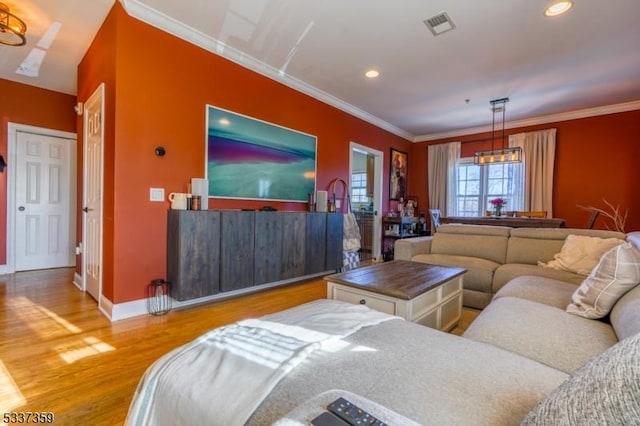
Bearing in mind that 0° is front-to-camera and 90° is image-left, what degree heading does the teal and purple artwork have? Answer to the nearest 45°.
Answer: approximately 315°

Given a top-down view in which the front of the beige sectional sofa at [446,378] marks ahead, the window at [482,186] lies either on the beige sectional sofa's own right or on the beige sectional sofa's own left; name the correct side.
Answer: on the beige sectional sofa's own right

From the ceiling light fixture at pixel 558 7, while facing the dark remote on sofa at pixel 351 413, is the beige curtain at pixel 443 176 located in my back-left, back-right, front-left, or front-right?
back-right

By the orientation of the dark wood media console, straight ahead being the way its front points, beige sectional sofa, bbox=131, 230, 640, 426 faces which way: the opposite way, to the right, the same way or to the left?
the opposite way

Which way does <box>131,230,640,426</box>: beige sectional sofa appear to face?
to the viewer's left

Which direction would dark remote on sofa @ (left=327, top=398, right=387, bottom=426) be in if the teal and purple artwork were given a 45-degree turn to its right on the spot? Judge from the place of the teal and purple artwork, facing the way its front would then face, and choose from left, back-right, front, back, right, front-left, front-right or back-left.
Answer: front
